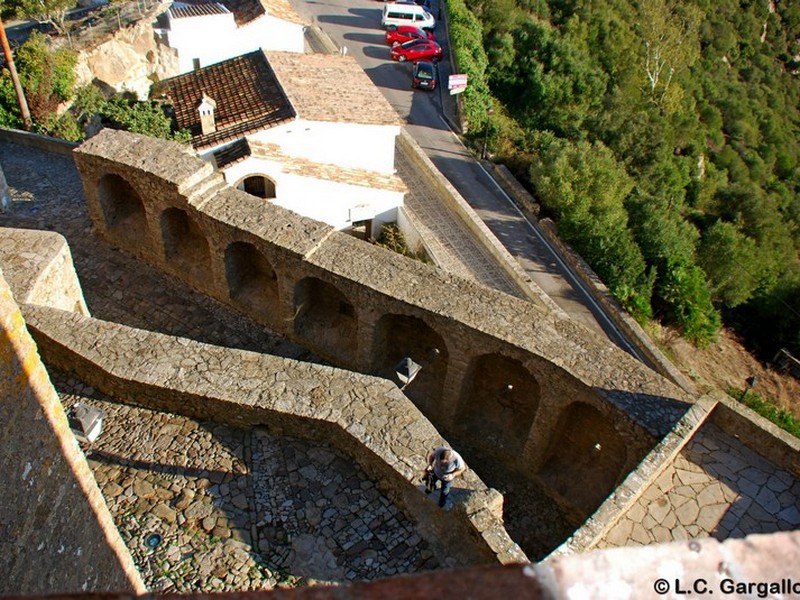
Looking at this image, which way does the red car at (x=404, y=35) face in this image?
to the viewer's right

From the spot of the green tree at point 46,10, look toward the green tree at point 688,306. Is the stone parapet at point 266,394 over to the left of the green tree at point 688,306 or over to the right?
right

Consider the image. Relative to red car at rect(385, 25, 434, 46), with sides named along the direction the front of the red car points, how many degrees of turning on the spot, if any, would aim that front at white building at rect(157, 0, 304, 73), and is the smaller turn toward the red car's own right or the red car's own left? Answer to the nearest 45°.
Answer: approximately 135° to the red car's own right

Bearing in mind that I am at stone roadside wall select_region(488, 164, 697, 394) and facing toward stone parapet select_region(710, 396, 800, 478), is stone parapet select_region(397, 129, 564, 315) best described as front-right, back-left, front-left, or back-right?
back-right

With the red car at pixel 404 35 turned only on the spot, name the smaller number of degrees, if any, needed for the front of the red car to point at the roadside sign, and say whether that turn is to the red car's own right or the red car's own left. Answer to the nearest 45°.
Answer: approximately 90° to the red car's own right

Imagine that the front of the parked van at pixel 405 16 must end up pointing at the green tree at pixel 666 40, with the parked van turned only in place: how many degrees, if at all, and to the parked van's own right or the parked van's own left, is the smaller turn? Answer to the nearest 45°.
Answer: approximately 45° to the parked van's own left

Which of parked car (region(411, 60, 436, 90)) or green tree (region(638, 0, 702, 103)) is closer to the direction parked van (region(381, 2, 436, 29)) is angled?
the green tree

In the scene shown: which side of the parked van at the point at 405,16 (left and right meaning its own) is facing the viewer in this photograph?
right

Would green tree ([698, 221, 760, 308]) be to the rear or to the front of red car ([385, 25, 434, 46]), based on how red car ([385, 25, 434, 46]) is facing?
to the front

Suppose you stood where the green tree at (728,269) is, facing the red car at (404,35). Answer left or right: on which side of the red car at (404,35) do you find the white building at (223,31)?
left
